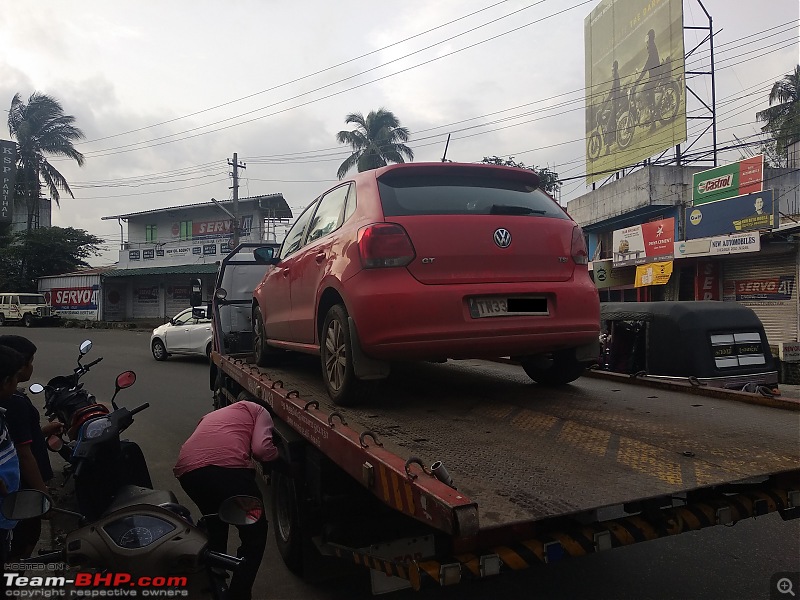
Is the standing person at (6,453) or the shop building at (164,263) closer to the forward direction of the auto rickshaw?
the shop building

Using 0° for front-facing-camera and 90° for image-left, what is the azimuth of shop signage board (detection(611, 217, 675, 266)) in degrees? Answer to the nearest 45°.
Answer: approximately 45°

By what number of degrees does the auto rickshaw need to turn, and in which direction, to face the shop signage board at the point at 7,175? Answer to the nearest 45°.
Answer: approximately 45° to its left

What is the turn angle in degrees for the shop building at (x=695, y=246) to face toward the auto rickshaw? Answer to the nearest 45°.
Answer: approximately 45° to its left

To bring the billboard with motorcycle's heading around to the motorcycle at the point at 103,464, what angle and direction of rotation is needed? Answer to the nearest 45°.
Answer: approximately 45° to its left

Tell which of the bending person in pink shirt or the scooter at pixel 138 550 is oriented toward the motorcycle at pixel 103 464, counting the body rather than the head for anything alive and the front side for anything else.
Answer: the scooter

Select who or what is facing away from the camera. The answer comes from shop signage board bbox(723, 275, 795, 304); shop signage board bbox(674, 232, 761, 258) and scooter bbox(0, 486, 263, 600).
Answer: the scooter

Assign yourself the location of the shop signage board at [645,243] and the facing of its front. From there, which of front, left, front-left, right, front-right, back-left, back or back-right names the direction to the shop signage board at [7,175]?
front-right

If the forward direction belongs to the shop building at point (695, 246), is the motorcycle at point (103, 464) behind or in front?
in front

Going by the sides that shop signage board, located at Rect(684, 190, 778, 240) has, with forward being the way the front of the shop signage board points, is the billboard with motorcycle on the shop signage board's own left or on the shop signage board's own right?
on the shop signage board's own right

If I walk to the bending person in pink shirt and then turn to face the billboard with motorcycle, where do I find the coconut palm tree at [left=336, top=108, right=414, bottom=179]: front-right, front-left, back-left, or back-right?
front-left

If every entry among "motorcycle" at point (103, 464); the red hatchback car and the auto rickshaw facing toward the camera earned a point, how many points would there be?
0

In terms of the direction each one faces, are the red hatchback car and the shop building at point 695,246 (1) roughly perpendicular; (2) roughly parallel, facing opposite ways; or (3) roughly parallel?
roughly perpendicular

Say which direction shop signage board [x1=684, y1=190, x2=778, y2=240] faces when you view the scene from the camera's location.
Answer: facing the viewer and to the left of the viewer

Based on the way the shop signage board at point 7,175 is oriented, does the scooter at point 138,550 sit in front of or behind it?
in front

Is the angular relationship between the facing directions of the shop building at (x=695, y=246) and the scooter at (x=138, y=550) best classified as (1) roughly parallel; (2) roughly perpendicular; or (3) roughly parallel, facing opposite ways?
roughly perpendicular
